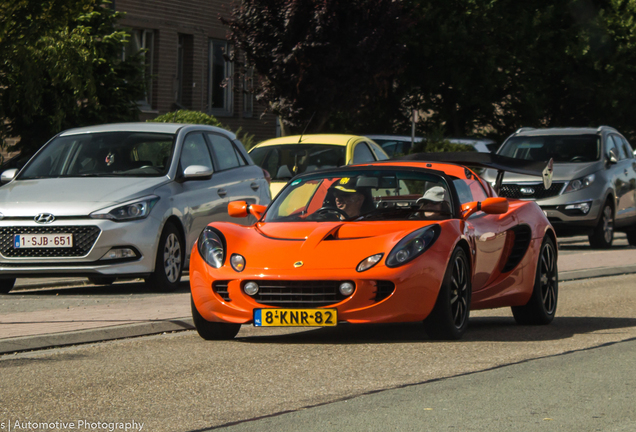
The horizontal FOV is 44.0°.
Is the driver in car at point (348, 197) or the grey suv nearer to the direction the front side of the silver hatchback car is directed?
the driver in car

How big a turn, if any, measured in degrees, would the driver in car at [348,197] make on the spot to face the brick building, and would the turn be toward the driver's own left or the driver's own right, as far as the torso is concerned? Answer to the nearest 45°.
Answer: approximately 135° to the driver's own right

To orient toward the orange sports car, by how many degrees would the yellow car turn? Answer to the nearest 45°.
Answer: approximately 45° to its left

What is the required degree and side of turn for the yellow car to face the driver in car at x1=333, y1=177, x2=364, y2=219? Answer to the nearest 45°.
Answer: approximately 45° to its left

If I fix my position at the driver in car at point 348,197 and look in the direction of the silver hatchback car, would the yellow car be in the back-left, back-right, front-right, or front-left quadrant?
front-right

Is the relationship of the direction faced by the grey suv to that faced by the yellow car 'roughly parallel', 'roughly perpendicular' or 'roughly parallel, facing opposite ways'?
roughly parallel

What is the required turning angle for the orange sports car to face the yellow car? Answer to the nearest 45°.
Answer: approximately 135° to its right

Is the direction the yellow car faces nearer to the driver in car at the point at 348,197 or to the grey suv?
the driver in car

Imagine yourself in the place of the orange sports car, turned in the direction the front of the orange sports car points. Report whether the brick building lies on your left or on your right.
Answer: on your right

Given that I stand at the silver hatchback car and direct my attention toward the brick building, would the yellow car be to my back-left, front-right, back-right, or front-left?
front-right

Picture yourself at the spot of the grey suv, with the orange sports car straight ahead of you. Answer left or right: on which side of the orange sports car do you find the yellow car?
right

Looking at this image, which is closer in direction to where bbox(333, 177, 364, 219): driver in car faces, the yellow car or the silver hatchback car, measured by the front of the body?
the silver hatchback car

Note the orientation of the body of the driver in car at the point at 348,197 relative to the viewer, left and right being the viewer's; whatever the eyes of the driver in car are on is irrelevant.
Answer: facing the viewer and to the left of the viewer

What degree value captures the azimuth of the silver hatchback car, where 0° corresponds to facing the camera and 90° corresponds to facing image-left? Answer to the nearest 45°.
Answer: approximately 45°
